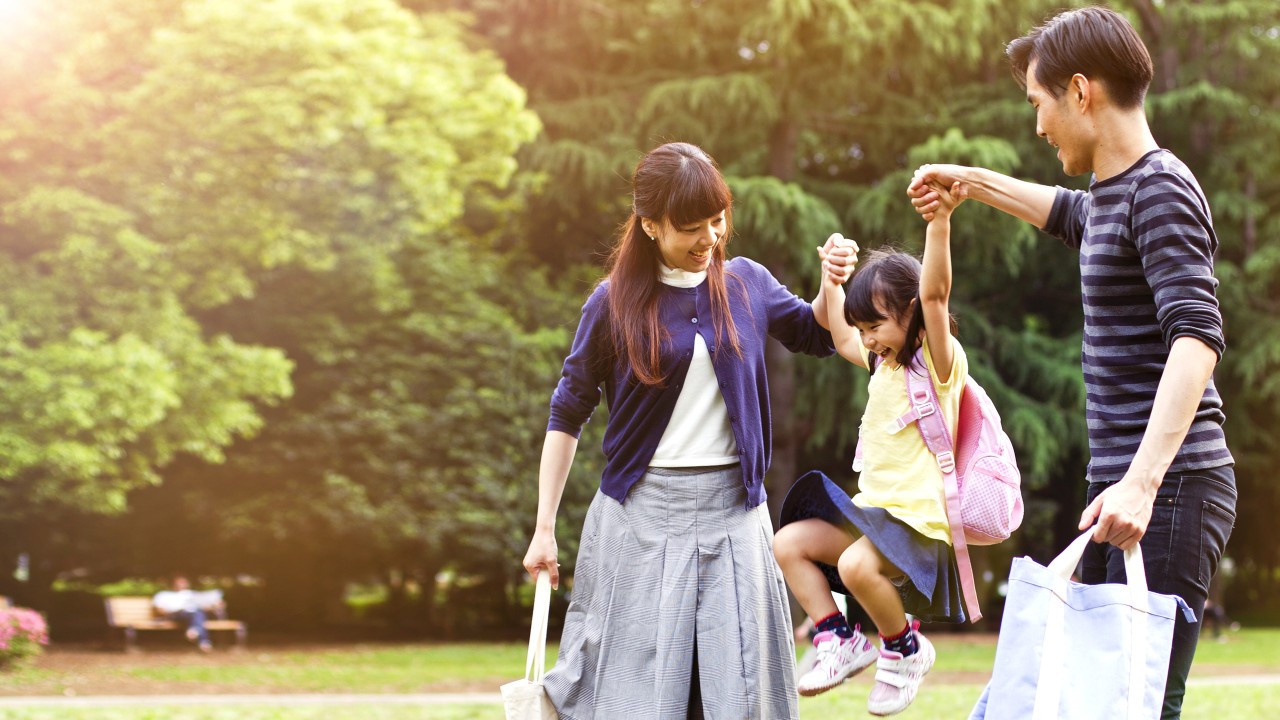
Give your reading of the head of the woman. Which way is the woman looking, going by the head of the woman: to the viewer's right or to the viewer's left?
to the viewer's right

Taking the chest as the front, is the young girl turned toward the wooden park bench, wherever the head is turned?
no

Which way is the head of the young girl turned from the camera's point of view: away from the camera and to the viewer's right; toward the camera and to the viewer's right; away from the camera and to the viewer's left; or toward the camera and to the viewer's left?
toward the camera and to the viewer's left

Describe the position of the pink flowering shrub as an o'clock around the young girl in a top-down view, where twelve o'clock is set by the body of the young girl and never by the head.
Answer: The pink flowering shrub is roughly at 3 o'clock from the young girl.

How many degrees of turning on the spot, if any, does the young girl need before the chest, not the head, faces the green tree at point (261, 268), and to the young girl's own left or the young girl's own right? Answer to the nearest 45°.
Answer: approximately 90° to the young girl's own right

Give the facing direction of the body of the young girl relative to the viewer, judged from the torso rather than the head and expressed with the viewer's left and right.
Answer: facing the viewer and to the left of the viewer

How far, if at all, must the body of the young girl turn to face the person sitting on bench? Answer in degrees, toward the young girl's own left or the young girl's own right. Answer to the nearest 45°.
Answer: approximately 90° to the young girl's own right

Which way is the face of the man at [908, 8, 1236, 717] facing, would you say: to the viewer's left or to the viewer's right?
to the viewer's left

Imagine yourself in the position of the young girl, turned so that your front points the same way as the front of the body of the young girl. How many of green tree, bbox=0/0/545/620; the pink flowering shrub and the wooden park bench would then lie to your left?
0
